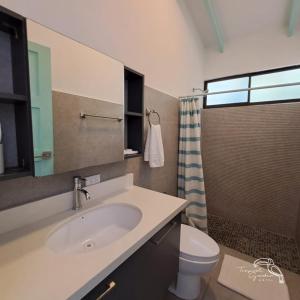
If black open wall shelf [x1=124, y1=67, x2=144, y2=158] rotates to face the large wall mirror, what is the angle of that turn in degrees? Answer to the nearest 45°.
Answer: approximately 90° to its right

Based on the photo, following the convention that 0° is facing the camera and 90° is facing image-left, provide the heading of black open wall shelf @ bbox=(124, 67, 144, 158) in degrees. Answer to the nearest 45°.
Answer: approximately 315°

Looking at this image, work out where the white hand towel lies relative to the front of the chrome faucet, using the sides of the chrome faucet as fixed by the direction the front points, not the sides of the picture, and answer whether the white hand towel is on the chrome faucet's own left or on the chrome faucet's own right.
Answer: on the chrome faucet's own left

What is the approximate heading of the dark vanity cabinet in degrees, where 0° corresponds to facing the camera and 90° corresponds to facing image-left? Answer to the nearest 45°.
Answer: approximately 315°
